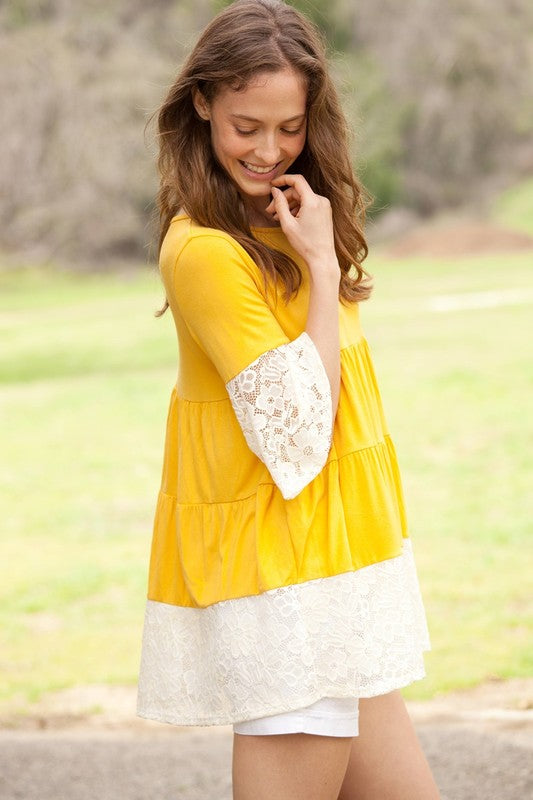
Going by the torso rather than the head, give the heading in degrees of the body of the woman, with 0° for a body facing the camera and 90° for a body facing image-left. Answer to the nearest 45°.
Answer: approximately 315°
